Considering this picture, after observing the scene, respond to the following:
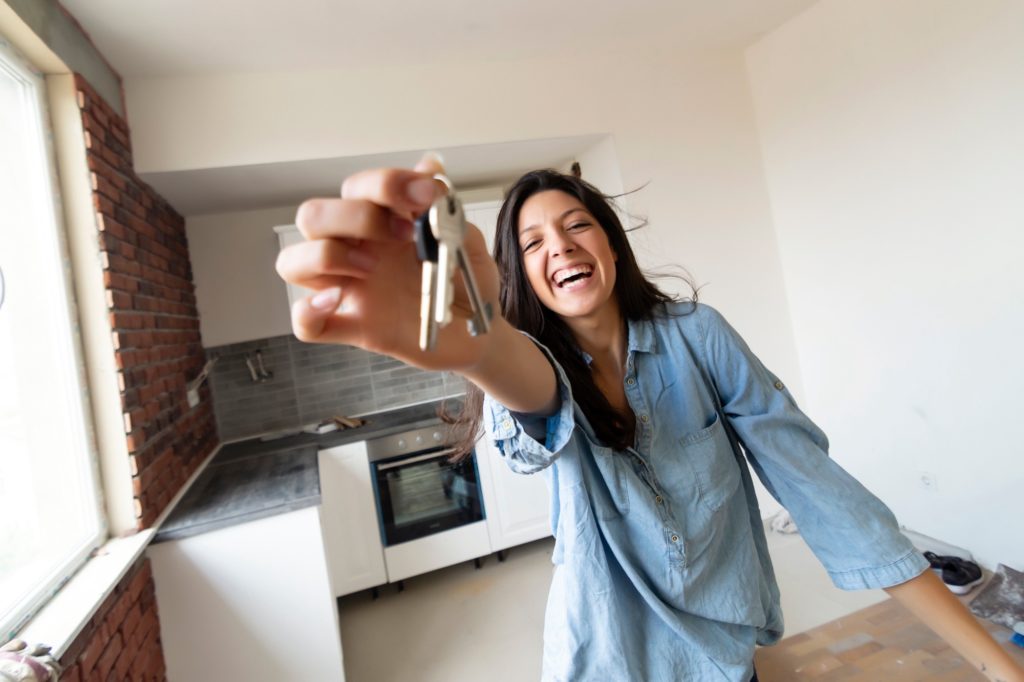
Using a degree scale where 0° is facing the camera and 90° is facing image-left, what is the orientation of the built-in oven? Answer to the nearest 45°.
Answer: approximately 0°

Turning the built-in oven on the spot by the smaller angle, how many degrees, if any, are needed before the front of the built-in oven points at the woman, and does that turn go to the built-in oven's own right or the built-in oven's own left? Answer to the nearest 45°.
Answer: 0° — it already faces them

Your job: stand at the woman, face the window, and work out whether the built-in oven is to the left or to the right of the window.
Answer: right

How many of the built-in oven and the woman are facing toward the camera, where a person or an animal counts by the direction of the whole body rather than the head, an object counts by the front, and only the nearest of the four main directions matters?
2

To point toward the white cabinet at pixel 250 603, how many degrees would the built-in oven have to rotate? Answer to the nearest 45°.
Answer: approximately 45° to its right
